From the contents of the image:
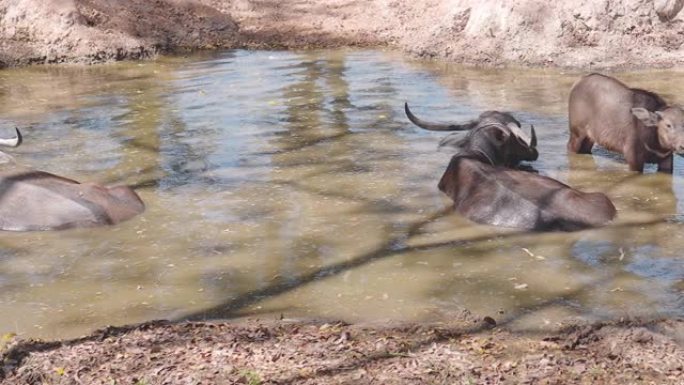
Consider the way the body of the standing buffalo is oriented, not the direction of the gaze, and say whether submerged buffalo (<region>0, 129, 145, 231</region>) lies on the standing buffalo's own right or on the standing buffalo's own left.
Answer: on the standing buffalo's own right

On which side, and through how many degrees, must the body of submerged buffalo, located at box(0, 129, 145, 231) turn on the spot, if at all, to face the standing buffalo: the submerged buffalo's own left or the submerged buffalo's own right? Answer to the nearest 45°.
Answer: approximately 180°

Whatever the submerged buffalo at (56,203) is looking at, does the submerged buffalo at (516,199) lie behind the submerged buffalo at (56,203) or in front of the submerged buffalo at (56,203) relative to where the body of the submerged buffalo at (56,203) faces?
behind

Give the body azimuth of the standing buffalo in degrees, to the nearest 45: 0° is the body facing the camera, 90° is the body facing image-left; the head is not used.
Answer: approximately 315°

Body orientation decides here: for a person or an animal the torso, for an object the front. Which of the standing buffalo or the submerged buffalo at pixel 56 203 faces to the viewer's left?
the submerged buffalo

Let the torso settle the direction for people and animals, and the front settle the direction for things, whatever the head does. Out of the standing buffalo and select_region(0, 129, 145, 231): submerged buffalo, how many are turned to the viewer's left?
1

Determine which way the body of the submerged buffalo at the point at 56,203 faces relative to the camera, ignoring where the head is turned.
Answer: to the viewer's left
